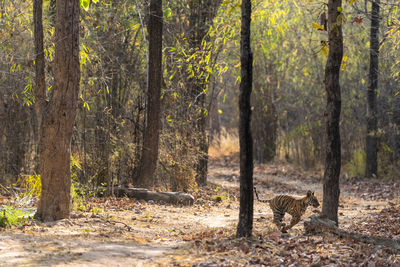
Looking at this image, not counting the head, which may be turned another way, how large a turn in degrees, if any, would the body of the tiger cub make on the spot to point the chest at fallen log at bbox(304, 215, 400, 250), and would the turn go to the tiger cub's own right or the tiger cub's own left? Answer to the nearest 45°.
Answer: approximately 45° to the tiger cub's own right

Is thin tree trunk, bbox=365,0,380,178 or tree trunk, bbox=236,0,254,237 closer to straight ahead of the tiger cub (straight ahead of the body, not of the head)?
the thin tree trunk

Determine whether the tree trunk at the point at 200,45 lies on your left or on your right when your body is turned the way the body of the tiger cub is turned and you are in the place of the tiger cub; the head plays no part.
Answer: on your left

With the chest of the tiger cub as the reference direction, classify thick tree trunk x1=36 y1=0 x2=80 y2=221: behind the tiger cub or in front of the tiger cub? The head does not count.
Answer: behind

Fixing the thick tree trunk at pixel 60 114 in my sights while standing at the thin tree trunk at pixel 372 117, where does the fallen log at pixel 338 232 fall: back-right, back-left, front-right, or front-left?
front-left

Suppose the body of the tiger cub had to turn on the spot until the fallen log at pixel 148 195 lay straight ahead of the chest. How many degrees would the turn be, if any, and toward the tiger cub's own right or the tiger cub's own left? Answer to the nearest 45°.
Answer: approximately 135° to the tiger cub's own left

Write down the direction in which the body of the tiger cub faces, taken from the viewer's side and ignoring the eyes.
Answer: to the viewer's right

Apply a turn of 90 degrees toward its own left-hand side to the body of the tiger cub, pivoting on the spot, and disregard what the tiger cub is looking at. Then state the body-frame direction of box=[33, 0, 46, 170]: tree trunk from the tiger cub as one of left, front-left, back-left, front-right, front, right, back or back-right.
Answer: left

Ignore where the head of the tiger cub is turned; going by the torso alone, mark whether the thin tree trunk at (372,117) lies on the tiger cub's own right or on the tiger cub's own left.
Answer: on the tiger cub's own left
